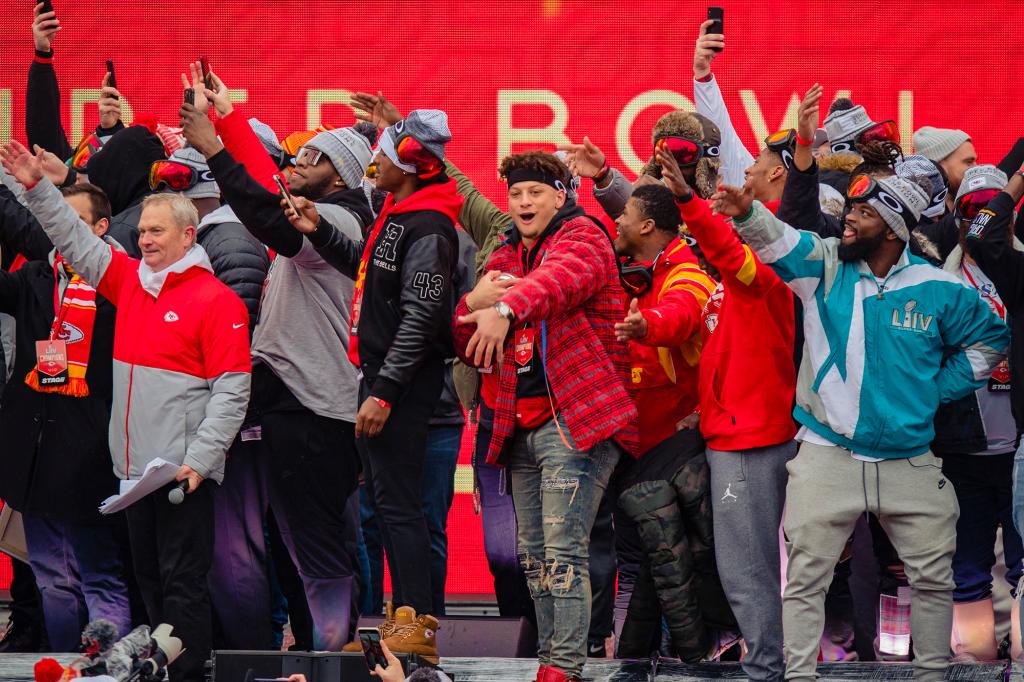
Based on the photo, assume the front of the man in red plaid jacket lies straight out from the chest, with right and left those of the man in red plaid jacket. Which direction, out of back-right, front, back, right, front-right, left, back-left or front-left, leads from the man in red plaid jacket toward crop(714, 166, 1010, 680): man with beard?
back-left

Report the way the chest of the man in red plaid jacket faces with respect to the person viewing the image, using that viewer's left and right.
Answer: facing the viewer and to the left of the viewer

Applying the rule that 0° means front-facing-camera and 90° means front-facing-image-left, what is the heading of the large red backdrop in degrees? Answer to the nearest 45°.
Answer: approximately 0°

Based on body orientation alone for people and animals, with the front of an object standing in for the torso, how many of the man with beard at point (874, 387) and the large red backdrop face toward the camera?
2

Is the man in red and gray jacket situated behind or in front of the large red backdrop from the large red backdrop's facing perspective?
in front

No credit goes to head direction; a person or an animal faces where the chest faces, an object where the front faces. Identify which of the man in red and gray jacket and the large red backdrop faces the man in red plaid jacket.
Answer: the large red backdrop

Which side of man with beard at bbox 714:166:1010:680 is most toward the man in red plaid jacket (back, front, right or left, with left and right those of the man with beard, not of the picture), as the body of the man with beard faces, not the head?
right

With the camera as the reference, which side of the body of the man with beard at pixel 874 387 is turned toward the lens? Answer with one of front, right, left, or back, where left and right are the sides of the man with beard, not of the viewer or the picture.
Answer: front

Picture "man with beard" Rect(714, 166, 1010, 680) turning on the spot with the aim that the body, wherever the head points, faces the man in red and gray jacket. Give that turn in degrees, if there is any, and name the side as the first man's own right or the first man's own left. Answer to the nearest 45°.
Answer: approximately 90° to the first man's own right
